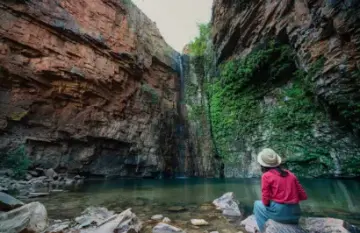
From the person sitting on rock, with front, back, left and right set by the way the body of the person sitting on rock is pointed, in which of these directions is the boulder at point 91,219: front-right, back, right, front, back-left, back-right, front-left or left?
front-left

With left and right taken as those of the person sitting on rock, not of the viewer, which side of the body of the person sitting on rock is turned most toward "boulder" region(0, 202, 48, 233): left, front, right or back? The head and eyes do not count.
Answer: left

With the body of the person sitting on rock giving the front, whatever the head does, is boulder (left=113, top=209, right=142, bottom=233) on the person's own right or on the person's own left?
on the person's own left

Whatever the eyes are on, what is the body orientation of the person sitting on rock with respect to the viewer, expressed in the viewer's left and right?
facing away from the viewer and to the left of the viewer

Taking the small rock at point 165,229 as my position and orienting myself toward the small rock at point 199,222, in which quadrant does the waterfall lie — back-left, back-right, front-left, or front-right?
front-left

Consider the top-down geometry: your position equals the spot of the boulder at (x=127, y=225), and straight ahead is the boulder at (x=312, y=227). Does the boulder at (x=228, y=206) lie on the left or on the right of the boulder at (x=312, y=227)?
left

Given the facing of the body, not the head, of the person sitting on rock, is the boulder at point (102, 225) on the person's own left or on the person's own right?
on the person's own left

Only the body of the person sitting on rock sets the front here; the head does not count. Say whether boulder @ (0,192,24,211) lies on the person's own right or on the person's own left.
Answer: on the person's own left

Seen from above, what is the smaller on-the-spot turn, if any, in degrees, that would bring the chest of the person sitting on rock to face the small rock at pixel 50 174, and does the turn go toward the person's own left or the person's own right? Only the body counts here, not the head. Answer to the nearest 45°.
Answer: approximately 45° to the person's own left
